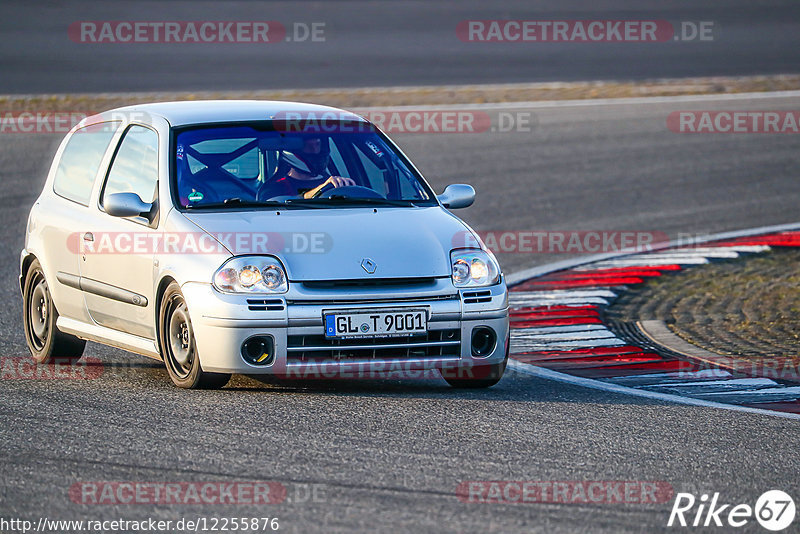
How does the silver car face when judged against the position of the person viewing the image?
facing the viewer and to the right of the viewer
